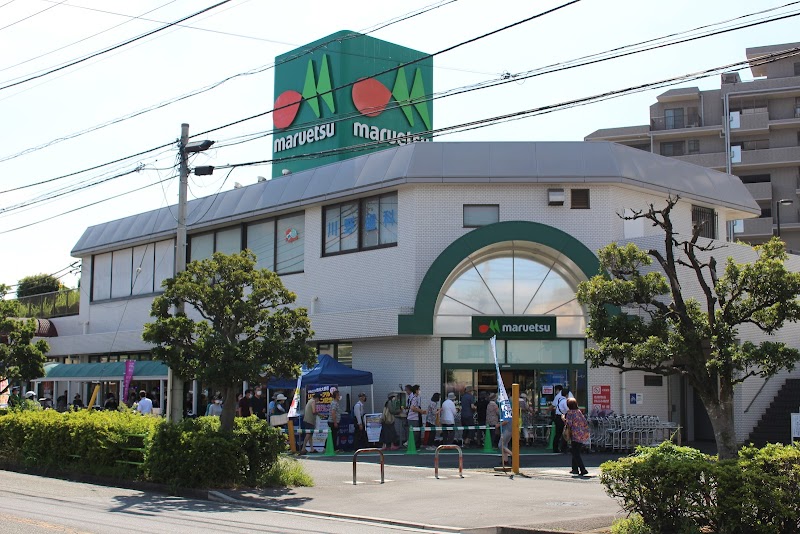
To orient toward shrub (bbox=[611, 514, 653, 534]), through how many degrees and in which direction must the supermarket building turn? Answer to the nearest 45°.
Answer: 0° — it already faces it

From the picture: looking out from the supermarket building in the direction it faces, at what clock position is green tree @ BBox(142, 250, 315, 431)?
The green tree is roughly at 1 o'clock from the supermarket building.

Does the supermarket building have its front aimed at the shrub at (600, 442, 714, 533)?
yes

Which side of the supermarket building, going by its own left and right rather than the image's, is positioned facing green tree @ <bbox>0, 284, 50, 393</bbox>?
right

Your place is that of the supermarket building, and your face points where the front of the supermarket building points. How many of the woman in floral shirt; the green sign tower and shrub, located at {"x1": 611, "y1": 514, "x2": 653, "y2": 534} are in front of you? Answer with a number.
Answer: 2

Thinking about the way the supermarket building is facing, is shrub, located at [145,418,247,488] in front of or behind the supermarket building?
in front

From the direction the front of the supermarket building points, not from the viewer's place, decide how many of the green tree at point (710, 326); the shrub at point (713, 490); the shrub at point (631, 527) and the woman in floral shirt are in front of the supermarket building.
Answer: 4

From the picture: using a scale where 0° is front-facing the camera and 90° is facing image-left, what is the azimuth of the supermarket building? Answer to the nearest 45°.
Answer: approximately 0°

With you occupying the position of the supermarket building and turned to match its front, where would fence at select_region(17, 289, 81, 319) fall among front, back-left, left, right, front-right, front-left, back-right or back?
back-right

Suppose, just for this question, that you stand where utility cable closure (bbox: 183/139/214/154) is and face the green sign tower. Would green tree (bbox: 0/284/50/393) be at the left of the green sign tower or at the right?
left

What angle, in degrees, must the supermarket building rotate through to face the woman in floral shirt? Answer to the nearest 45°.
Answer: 0° — it already faces them

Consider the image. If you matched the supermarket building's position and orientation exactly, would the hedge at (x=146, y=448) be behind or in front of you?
in front

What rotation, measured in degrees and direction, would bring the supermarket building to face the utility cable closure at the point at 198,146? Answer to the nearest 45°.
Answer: approximately 45° to its right
